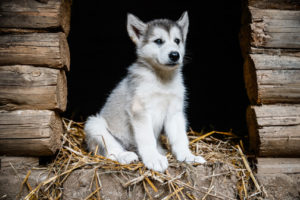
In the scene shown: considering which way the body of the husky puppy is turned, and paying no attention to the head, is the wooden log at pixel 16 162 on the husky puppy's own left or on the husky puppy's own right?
on the husky puppy's own right

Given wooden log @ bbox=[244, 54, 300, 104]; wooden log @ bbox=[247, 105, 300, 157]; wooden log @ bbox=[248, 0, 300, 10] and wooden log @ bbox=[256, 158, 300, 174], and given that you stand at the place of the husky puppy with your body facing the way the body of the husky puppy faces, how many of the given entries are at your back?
0

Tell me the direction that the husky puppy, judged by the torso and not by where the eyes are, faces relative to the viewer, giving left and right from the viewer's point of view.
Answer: facing the viewer and to the right of the viewer

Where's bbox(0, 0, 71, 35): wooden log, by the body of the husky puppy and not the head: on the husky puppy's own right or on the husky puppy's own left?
on the husky puppy's own right

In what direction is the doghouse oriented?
toward the camera

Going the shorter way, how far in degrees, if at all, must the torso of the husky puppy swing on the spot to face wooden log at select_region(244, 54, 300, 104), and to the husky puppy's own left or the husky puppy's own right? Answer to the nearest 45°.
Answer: approximately 45° to the husky puppy's own left

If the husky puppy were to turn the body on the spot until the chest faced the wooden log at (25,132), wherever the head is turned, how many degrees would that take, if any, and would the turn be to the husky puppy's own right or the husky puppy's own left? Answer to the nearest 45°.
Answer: approximately 90° to the husky puppy's own right

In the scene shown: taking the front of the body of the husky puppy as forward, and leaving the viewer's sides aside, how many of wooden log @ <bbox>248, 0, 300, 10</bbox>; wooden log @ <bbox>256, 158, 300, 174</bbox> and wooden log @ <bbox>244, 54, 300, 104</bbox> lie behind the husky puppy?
0
